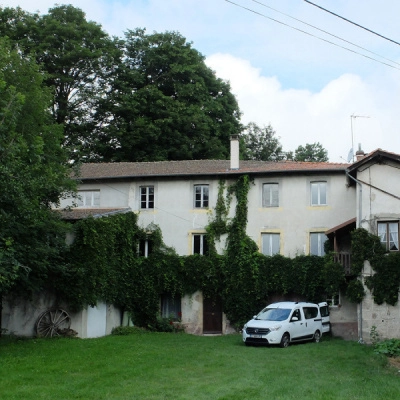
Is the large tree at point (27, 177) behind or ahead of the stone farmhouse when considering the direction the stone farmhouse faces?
ahead

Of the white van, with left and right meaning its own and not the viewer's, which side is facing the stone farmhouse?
right

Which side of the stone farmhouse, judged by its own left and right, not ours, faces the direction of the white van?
front

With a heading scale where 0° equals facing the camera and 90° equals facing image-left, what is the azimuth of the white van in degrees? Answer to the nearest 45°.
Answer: approximately 45°

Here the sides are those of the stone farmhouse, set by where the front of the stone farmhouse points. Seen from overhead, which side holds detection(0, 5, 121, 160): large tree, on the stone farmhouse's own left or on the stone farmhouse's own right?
on the stone farmhouse's own right

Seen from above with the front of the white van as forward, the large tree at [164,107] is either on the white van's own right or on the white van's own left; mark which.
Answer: on the white van's own right

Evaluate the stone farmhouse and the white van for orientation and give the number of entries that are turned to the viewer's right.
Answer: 0

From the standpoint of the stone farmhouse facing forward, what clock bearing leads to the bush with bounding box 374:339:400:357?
The bush is roughly at 11 o'clock from the stone farmhouse.

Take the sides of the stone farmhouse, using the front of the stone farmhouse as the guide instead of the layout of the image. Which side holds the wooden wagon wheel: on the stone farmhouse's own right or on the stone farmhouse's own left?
on the stone farmhouse's own right

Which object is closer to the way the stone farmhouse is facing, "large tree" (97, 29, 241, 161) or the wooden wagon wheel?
the wooden wagon wheel

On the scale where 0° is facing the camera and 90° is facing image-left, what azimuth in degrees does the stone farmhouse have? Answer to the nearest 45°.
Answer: approximately 0°
